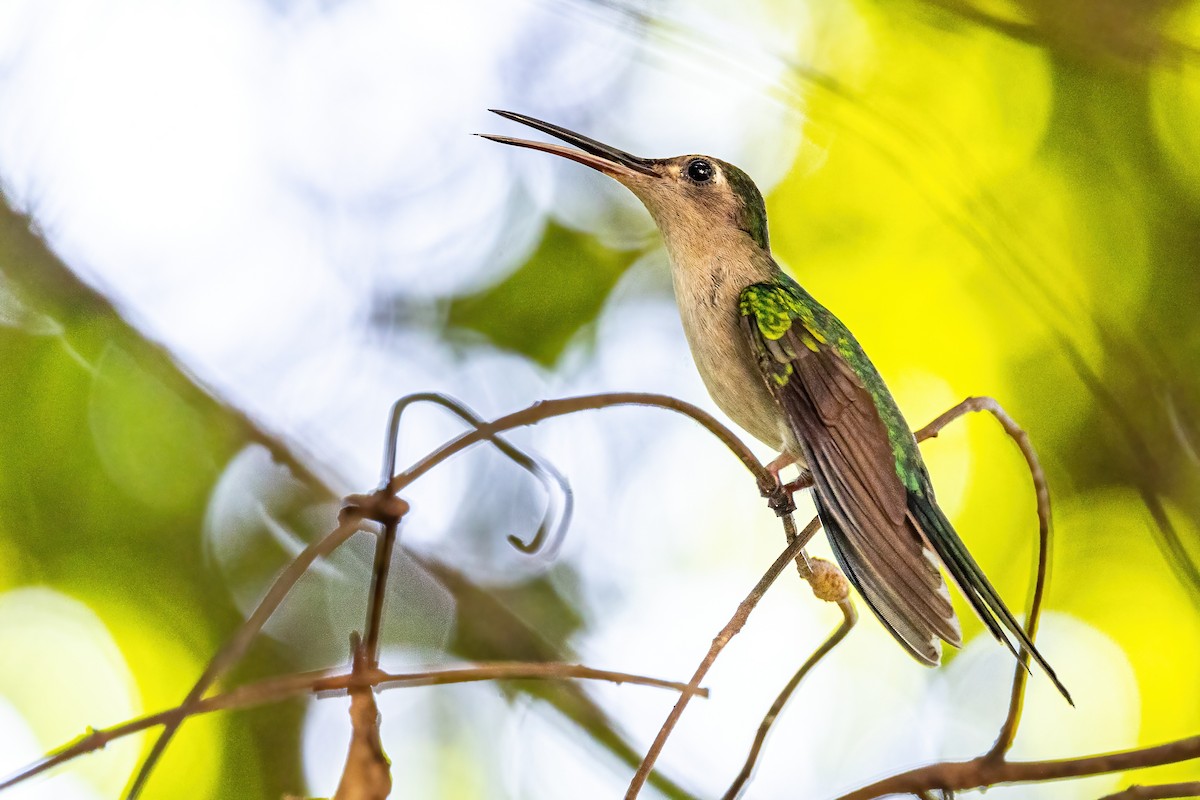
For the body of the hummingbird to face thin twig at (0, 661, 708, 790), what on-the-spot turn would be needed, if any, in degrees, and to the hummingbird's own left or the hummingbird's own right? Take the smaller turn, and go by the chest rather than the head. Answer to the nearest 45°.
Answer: approximately 45° to the hummingbird's own left

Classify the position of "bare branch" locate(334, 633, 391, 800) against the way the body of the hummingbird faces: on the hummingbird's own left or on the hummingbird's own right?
on the hummingbird's own left

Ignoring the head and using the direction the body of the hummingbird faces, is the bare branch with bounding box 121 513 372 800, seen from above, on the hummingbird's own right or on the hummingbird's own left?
on the hummingbird's own left

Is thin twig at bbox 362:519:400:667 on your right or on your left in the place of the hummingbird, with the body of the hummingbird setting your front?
on your left

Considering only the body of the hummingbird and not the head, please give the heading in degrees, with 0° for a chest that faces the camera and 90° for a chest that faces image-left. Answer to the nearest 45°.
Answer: approximately 90°
